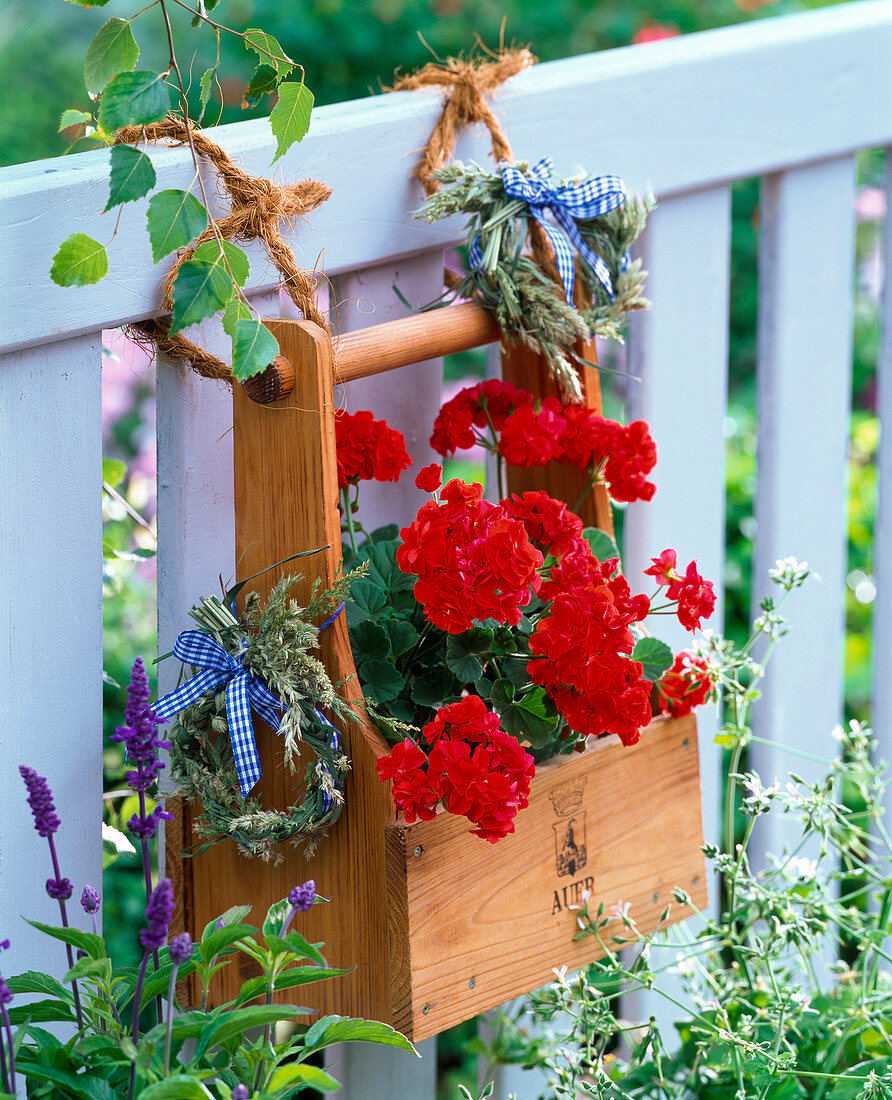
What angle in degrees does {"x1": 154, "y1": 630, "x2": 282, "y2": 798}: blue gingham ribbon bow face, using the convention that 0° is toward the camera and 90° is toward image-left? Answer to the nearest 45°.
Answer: approximately 0°
